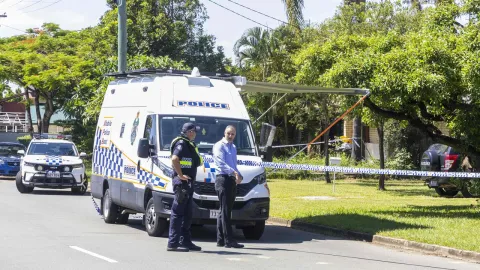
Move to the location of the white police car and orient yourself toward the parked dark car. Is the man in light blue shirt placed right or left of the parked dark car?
right

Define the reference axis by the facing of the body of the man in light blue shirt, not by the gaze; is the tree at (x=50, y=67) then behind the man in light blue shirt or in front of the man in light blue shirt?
behind

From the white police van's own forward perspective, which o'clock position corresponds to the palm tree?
The palm tree is roughly at 8 o'clock from the white police van.

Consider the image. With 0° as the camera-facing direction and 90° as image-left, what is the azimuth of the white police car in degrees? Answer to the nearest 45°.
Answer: approximately 0°

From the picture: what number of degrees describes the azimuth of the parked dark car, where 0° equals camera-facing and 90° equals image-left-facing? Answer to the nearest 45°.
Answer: approximately 225°

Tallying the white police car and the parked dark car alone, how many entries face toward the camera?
1
